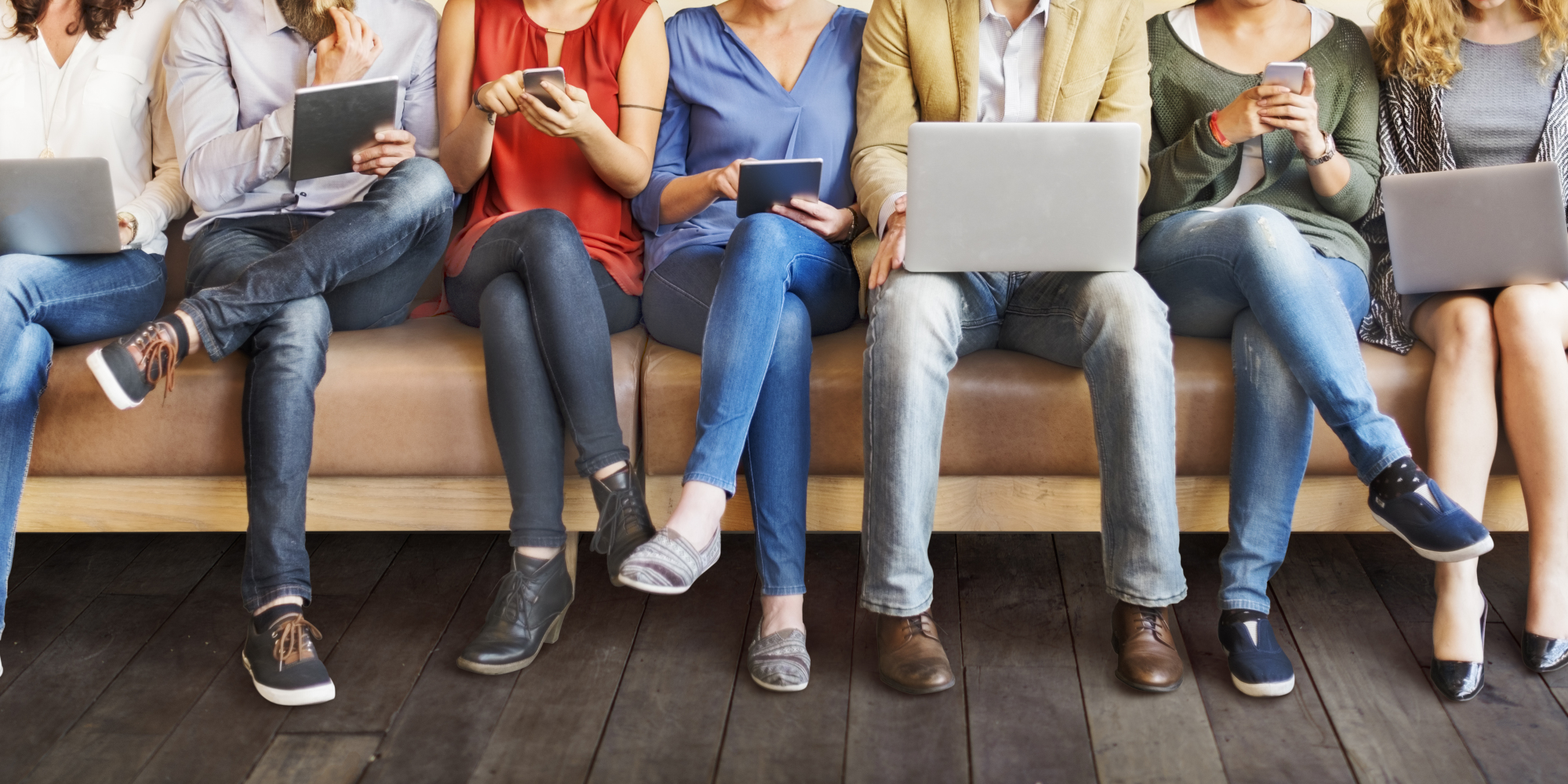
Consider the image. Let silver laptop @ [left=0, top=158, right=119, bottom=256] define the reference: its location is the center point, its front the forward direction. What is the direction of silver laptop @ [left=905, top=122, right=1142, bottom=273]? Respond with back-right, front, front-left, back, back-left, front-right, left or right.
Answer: back-right

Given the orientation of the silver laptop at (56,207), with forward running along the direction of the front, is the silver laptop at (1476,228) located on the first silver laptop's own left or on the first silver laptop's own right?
on the first silver laptop's own right

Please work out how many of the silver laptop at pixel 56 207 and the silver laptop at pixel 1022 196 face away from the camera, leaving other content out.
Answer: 2

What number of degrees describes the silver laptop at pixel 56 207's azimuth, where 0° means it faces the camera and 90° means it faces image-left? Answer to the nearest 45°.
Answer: approximately 180°

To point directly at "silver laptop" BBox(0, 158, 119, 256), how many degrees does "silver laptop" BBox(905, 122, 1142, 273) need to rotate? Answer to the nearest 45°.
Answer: approximately 90° to its left

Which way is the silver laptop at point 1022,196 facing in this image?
away from the camera
